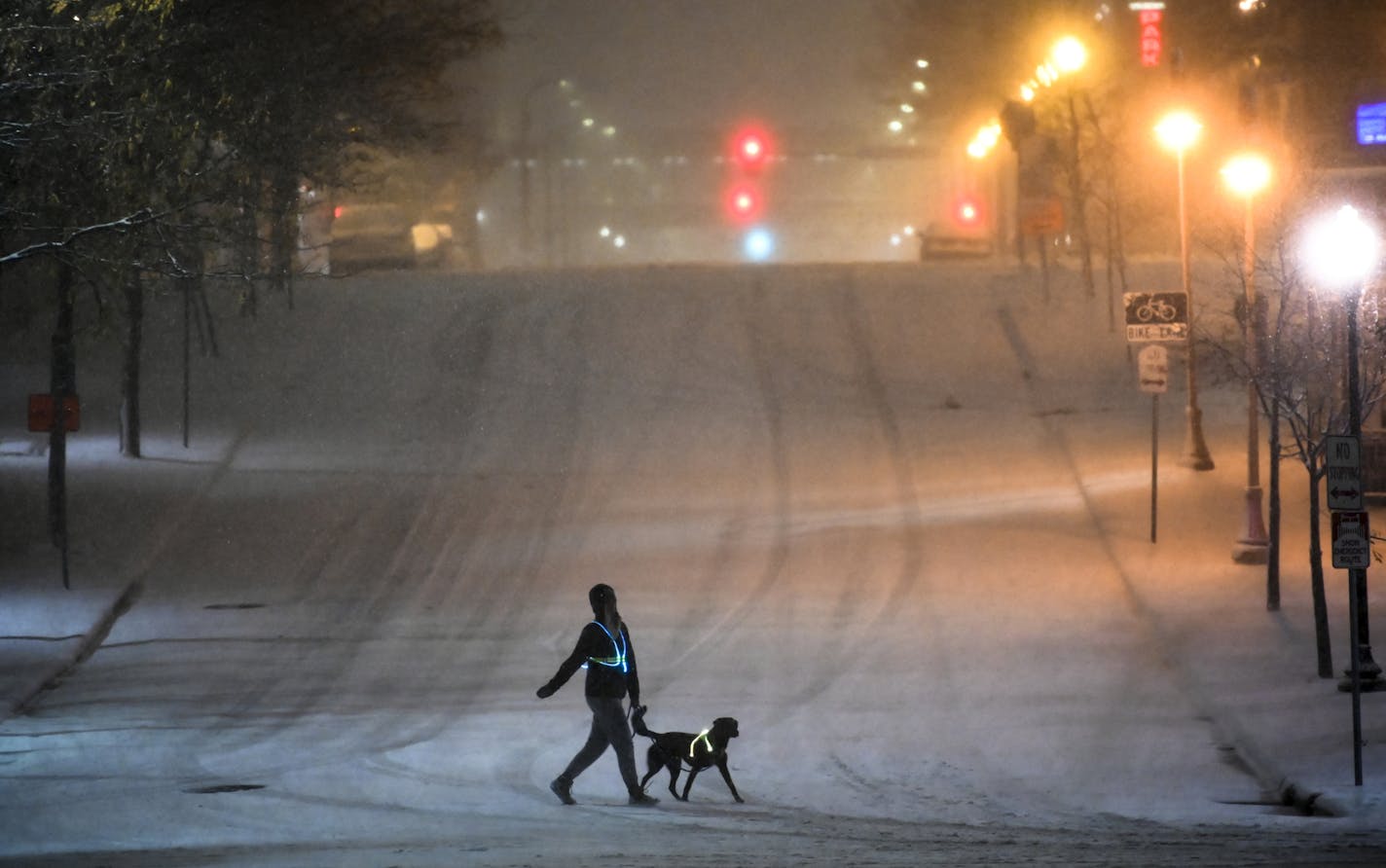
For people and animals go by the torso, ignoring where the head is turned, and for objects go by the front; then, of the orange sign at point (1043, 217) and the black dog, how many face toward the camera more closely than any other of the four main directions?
1

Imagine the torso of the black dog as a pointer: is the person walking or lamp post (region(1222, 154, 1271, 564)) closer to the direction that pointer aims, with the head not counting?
the lamp post

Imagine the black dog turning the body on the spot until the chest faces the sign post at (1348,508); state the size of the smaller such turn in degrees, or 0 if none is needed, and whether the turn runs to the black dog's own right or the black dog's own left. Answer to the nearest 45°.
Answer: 0° — it already faces it

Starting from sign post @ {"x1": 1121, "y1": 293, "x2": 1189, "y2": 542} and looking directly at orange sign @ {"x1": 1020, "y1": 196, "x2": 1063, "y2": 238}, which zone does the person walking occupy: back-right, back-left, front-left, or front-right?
back-left

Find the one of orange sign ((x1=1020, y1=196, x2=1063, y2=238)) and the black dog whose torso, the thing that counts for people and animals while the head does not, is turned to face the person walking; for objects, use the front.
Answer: the orange sign

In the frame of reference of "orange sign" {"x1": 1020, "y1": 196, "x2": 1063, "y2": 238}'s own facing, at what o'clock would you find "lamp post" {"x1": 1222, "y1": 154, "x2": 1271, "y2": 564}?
The lamp post is roughly at 12 o'clock from the orange sign.

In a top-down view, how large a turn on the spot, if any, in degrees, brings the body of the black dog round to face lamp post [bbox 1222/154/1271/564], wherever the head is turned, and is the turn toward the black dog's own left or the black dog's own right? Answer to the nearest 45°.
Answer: approximately 45° to the black dog's own left

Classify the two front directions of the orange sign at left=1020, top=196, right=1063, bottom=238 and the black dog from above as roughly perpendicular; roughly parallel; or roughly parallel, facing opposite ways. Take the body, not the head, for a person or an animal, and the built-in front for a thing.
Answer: roughly perpendicular

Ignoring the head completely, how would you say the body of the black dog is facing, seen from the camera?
to the viewer's right

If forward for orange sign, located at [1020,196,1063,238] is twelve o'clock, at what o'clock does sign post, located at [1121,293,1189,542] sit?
The sign post is roughly at 12 o'clock from the orange sign.

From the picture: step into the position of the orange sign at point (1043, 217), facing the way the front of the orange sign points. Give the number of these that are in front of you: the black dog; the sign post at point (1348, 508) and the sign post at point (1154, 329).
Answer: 3
